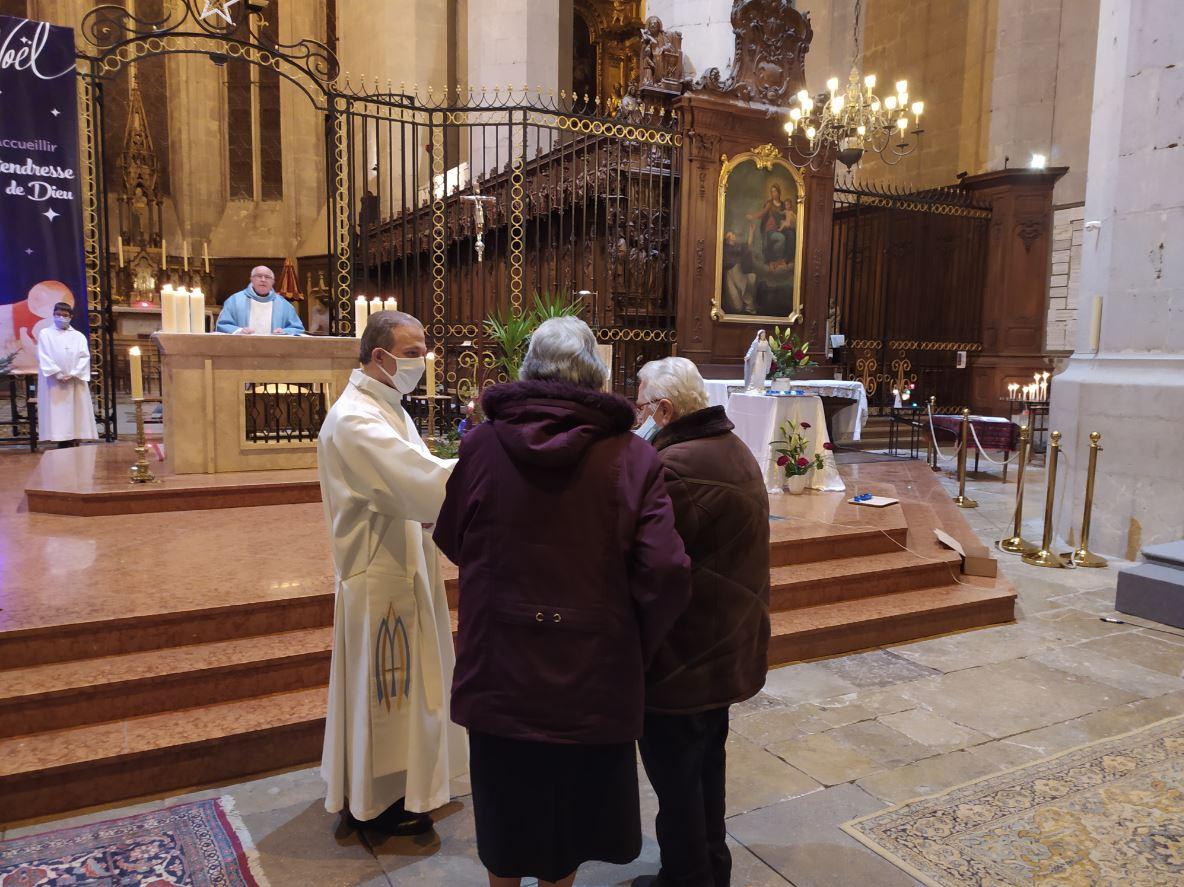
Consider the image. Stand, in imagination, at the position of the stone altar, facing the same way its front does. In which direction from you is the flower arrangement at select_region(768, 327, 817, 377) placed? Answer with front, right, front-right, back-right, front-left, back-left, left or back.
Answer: left

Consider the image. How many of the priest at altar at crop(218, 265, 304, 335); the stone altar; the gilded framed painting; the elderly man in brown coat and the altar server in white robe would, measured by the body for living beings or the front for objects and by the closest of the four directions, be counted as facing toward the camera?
4

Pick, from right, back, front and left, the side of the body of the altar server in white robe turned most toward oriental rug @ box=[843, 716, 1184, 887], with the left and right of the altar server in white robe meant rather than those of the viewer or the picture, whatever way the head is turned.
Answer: front

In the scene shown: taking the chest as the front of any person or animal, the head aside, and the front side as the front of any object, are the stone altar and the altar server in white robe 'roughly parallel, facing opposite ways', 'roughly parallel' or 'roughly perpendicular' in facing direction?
roughly parallel

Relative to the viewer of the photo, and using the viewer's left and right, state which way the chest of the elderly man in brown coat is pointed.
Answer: facing away from the viewer and to the left of the viewer

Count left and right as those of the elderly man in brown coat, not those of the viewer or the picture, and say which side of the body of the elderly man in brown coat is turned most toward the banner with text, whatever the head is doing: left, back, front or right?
front

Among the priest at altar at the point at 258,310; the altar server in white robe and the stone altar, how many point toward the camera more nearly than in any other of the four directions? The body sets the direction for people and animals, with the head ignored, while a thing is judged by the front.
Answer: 3

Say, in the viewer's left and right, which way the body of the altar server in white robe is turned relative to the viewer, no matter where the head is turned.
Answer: facing the viewer

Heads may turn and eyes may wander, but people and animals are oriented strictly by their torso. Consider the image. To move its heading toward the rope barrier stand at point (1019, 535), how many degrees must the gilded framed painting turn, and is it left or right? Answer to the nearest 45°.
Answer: approximately 45° to its left

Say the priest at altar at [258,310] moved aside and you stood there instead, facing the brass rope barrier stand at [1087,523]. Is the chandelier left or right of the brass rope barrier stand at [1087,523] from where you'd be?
left

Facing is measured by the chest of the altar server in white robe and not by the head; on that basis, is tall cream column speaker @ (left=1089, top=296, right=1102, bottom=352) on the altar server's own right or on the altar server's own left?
on the altar server's own left

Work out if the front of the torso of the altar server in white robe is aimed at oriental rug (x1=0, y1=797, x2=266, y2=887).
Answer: yes

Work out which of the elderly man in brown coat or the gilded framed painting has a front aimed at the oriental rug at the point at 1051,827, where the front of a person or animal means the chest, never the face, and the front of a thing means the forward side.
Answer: the gilded framed painting

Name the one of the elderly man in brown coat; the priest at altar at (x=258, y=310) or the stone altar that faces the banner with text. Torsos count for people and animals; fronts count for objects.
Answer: the elderly man in brown coat

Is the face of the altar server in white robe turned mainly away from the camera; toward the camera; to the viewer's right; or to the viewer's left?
toward the camera

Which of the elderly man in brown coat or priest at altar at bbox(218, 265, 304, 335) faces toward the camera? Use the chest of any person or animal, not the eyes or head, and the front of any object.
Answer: the priest at altar

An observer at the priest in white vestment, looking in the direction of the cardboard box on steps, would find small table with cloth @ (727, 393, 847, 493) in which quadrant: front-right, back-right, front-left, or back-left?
front-left

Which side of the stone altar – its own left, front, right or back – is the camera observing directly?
front

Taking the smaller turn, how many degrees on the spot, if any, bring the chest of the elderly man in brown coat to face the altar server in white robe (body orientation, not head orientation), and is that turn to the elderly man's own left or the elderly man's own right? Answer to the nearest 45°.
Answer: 0° — they already face them

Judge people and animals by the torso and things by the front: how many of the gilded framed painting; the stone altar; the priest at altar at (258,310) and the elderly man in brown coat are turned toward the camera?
3
